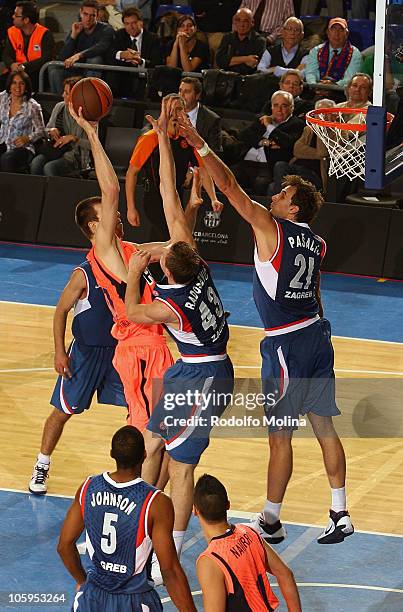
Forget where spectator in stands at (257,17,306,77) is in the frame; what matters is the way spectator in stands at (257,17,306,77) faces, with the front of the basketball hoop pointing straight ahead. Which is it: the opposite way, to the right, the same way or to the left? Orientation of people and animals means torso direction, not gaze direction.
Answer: to the left

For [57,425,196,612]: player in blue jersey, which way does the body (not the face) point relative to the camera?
away from the camera

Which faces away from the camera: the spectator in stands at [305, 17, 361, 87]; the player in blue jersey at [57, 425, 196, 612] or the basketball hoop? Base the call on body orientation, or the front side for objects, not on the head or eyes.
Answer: the player in blue jersey

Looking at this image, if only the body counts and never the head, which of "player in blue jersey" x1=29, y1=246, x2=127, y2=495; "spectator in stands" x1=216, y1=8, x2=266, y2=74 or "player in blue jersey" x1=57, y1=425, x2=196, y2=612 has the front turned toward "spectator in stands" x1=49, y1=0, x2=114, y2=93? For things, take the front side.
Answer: "player in blue jersey" x1=57, y1=425, x2=196, y2=612

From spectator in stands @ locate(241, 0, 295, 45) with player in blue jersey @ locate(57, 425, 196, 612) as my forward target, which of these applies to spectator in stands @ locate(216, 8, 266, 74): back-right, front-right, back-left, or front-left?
front-right

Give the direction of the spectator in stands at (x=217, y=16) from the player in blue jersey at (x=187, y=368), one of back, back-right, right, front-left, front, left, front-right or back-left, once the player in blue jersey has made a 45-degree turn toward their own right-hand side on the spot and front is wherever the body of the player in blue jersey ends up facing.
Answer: front

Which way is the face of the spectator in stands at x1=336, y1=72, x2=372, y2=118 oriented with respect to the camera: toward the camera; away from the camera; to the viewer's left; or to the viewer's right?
toward the camera

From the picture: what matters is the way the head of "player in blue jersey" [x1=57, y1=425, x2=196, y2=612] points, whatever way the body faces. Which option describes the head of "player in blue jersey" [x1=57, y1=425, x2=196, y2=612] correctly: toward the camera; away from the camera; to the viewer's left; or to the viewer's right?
away from the camera

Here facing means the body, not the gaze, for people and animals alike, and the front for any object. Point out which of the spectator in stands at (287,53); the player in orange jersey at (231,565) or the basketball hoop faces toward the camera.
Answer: the spectator in stands

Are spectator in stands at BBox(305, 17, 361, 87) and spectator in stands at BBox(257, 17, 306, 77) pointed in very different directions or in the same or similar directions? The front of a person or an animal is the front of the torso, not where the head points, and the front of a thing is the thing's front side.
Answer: same or similar directions

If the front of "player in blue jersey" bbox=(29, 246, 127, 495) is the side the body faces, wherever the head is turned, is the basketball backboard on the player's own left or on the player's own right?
on the player's own left

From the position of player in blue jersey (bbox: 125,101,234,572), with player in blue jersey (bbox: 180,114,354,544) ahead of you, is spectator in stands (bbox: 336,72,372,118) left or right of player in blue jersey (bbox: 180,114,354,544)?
left

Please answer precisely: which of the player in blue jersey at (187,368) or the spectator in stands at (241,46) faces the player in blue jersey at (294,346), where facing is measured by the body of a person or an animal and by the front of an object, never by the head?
the spectator in stands

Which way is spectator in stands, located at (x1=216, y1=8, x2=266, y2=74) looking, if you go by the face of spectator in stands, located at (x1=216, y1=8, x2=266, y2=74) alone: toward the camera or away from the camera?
toward the camera

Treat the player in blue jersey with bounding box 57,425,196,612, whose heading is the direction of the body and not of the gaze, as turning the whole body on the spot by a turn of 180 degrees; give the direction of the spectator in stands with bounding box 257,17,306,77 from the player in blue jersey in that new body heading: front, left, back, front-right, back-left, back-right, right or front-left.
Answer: back

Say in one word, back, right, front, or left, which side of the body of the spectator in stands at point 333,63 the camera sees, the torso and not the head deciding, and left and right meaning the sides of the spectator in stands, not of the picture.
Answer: front

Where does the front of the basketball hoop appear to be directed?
to the viewer's left

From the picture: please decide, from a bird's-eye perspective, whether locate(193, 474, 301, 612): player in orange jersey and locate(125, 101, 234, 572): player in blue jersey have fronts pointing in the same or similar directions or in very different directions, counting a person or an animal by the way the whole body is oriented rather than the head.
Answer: same or similar directions
